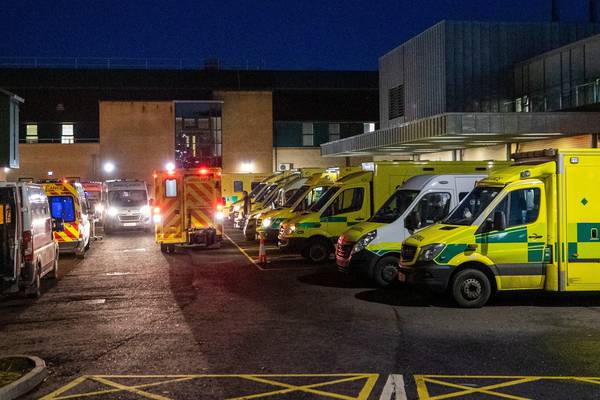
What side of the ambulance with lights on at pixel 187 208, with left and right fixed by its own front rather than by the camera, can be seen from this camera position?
back

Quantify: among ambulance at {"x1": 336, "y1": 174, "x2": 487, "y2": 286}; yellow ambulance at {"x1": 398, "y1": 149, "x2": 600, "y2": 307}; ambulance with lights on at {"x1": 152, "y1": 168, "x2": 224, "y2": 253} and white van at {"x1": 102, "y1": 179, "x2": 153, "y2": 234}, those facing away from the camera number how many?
1

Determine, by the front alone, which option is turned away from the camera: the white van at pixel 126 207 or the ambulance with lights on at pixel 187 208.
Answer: the ambulance with lights on

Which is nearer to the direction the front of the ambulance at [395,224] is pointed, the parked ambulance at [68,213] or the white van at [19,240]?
the white van

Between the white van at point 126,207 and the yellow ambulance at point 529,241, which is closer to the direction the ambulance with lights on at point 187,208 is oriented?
the white van

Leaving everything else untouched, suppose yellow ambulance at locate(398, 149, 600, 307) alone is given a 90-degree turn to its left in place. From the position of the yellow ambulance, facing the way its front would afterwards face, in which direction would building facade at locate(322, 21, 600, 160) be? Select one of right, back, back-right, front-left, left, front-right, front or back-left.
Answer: back-left

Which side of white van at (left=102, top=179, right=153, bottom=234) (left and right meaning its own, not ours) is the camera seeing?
front

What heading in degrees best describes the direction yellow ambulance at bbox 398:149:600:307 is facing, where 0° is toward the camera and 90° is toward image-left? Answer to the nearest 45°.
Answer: approximately 45°

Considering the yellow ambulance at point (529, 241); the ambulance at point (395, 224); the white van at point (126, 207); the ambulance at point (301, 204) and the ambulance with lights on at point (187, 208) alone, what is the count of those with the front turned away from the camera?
1

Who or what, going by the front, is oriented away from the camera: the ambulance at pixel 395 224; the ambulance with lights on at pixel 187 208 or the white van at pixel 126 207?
the ambulance with lights on
